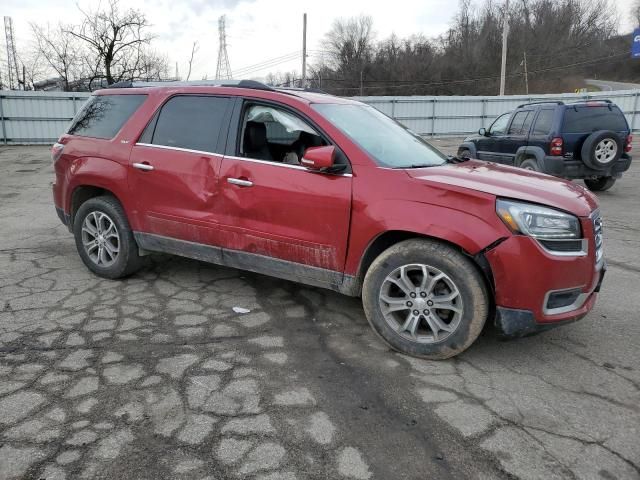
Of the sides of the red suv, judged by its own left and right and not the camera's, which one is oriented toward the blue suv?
left

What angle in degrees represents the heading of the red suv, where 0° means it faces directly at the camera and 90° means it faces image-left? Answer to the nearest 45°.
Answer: approximately 315°

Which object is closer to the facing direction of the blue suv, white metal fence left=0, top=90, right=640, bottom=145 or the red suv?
the white metal fence

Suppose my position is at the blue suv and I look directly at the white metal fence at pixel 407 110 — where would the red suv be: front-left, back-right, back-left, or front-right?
back-left

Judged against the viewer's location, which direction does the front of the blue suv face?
facing away from the viewer and to the left of the viewer

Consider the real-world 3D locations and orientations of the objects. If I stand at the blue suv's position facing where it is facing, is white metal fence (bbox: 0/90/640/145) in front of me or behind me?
in front

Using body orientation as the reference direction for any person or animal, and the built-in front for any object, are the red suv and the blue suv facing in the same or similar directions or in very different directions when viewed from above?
very different directions

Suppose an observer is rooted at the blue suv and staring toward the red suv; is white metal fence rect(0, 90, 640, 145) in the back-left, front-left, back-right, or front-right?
back-right

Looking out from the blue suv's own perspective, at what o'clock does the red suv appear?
The red suv is roughly at 8 o'clock from the blue suv.

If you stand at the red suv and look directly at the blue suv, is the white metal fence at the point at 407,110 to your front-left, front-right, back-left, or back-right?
front-left

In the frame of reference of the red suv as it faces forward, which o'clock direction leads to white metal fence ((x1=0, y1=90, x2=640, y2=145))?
The white metal fence is roughly at 8 o'clock from the red suv.
